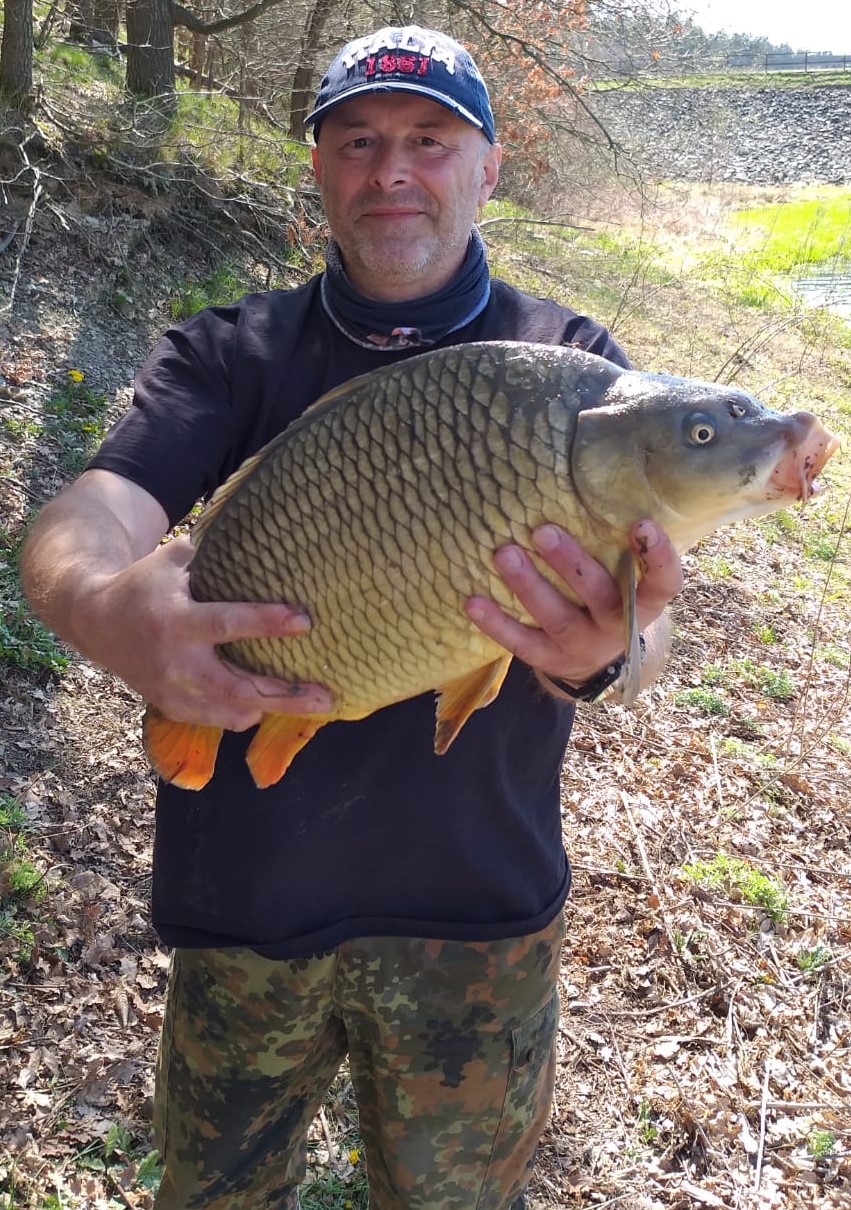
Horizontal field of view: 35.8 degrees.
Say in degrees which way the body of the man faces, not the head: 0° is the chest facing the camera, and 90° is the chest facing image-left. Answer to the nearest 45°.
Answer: approximately 0°

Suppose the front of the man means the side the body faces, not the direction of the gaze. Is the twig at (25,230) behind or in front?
behind

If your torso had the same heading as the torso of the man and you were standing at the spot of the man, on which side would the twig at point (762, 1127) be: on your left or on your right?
on your left

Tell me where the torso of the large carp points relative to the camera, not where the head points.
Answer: to the viewer's right
